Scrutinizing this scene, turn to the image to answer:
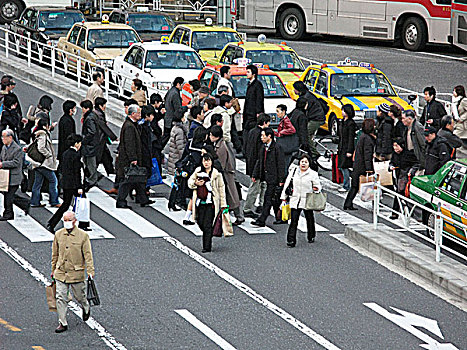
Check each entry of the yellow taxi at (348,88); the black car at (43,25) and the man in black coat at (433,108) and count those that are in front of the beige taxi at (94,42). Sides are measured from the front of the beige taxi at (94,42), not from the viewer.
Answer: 2

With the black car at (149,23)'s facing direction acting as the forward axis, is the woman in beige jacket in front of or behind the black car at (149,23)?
in front

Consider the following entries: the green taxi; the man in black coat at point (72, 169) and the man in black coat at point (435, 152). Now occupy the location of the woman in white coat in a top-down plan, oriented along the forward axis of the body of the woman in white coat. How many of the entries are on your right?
1

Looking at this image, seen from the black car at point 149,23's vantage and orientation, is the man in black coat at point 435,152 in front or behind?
in front

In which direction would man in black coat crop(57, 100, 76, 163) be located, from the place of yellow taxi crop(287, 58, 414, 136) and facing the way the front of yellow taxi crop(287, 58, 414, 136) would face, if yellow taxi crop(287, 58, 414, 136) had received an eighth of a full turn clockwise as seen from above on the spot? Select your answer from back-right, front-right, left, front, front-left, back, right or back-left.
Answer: front-right

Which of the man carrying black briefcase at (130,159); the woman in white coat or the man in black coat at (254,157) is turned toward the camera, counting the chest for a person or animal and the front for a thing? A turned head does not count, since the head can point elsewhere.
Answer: the woman in white coat

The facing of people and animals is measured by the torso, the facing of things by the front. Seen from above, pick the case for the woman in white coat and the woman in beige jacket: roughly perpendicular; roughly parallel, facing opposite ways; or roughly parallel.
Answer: roughly parallel

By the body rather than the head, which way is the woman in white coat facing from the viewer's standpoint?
toward the camera

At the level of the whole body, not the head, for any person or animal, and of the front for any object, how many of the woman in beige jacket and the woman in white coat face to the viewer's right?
0
